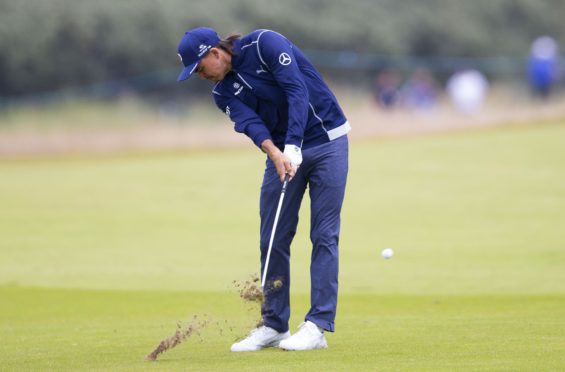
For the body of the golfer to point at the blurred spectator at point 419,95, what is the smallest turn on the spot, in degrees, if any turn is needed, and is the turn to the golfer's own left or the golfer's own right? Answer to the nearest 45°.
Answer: approximately 135° to the golfer's own right

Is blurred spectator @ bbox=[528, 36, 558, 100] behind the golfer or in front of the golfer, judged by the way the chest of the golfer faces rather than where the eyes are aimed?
behind

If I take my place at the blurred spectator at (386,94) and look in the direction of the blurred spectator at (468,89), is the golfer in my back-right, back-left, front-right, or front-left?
back-right

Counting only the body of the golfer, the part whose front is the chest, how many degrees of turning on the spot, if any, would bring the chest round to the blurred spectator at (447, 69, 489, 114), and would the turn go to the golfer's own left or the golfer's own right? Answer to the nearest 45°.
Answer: approximately 135° to the golfer's own right

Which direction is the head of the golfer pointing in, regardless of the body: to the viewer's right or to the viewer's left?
to the viewer's left

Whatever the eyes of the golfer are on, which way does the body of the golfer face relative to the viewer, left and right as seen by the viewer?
facing the viewer and to the left of the viewer

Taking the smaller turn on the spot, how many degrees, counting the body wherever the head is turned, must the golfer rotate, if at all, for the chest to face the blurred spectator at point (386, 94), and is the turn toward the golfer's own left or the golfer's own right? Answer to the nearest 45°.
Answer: approximately 135° to the golfer's own right

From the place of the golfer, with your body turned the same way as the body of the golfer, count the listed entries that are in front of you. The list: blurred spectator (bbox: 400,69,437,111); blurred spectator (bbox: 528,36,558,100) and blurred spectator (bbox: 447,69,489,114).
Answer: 0

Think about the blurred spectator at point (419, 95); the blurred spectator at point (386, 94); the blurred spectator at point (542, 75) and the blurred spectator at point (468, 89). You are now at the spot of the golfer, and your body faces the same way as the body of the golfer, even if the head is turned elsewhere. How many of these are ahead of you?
0
